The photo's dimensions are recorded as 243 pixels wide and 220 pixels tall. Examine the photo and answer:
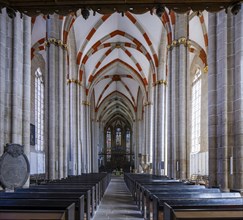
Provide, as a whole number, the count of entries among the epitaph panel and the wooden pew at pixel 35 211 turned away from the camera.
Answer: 1

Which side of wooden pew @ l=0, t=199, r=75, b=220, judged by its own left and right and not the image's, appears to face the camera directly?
back

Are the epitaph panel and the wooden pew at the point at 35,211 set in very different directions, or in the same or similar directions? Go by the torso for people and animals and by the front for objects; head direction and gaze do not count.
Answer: very different directions

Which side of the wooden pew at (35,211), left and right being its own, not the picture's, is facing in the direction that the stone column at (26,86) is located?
front

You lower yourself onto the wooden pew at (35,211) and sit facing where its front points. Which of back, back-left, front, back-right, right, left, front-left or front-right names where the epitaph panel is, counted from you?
front

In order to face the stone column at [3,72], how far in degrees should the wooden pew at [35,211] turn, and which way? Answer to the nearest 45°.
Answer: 0° — it already faces it

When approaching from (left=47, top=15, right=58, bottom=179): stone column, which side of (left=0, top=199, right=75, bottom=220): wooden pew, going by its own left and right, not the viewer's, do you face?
front

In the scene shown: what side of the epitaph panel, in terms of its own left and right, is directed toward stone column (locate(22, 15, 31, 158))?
back

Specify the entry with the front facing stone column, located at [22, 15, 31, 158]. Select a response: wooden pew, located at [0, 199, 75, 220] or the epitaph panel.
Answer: the wooden pew

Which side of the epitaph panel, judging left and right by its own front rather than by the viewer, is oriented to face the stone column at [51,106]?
back

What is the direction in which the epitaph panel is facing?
toward the camera

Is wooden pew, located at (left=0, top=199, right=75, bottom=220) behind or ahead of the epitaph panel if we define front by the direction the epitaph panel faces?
ahead

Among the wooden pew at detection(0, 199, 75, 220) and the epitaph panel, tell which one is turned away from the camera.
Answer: the wooden pew
